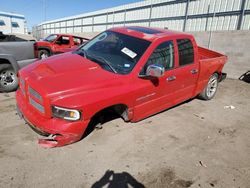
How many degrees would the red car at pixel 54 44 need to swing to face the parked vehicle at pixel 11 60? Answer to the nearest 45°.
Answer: approximately 45° to its left

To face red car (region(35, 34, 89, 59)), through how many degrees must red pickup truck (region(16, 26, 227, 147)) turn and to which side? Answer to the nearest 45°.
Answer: approximately 135° to its right

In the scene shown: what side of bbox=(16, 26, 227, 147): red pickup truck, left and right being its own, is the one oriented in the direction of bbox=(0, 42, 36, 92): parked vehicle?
right

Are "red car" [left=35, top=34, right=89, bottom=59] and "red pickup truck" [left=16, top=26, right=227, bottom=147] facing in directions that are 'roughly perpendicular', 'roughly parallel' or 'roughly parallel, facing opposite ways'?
roughly parallel

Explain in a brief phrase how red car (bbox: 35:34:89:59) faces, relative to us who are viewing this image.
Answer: facing the viewer and to the left of the viewer

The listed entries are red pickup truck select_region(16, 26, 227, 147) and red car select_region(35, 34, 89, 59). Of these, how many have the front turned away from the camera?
0

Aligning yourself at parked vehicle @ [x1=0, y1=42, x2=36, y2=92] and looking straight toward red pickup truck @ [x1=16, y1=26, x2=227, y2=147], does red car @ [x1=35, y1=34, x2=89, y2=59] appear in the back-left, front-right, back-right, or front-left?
back-left
